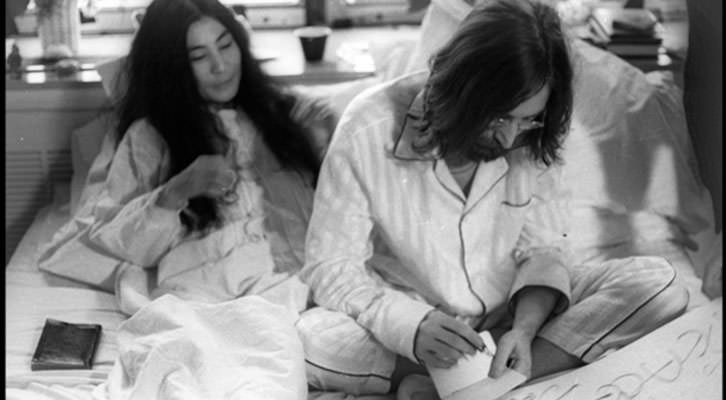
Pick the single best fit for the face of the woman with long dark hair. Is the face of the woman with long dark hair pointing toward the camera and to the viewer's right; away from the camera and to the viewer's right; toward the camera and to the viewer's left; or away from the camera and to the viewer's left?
toward the camera and to the viewer's right

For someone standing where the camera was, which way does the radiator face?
facing the viewer

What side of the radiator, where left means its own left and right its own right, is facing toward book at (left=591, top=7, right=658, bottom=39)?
left

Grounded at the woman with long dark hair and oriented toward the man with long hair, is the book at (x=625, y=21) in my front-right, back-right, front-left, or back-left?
front-left
